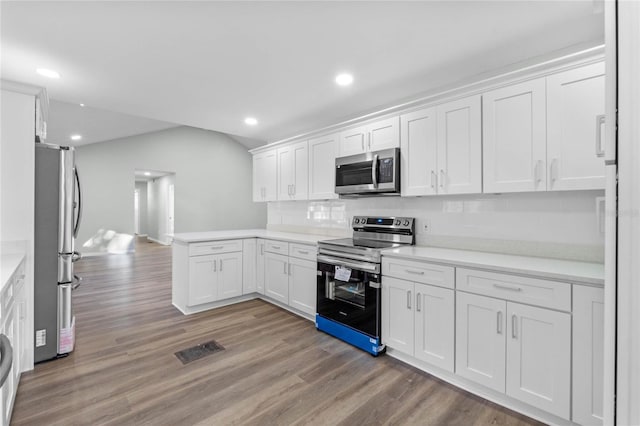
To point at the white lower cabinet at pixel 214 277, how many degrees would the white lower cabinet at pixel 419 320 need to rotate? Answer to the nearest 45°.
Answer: approximately 45° to its right

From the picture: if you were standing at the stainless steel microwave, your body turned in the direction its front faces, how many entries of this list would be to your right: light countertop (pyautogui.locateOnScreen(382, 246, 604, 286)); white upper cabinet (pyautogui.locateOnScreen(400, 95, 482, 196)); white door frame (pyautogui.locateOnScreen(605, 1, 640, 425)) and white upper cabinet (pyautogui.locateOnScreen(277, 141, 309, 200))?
1

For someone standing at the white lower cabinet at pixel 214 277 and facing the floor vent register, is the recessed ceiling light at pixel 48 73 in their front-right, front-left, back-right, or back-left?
front-right

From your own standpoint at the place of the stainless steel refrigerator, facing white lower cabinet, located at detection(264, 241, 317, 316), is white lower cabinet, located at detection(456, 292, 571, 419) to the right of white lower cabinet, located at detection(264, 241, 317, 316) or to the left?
right

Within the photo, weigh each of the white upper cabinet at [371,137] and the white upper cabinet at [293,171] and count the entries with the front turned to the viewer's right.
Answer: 0

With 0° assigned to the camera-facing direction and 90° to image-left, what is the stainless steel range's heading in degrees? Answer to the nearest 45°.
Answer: approximately 45°

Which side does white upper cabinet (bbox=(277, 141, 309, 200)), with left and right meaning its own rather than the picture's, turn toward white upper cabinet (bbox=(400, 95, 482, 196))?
left

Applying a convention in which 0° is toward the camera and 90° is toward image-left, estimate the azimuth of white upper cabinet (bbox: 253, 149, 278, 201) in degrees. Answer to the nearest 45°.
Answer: approximately 45°

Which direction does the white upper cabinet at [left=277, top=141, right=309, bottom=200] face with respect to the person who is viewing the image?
facing the viewer and to the left of the viewer

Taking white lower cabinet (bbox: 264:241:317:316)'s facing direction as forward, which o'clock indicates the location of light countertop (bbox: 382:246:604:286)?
The light countertop is roughly at 9 o'clock from the white lower cabinet.

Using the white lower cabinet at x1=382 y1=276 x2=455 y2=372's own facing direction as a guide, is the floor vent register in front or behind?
in front

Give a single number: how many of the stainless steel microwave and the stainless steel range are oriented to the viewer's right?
0

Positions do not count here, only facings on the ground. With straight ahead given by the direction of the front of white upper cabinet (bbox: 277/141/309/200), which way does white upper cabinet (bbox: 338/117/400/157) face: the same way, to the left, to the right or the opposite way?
the same way

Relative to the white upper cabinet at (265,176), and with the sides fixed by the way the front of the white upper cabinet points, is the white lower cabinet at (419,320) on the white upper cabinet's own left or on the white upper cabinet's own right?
on the white upper cabinet's own left

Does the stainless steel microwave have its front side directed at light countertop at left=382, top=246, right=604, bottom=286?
no

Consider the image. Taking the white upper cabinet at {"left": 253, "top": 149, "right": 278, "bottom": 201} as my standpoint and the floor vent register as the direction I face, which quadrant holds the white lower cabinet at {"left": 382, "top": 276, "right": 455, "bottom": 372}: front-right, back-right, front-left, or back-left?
front-left

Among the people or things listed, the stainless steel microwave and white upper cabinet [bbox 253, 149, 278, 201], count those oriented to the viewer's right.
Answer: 0
